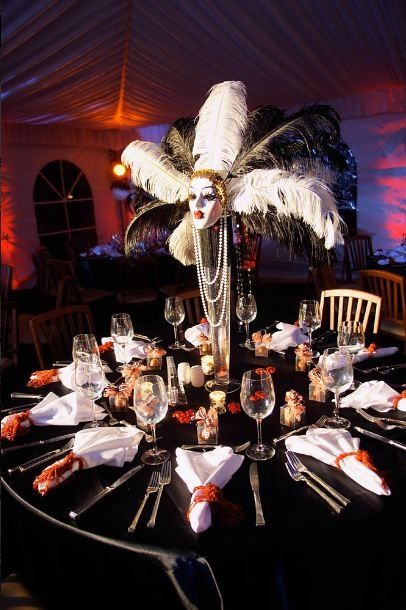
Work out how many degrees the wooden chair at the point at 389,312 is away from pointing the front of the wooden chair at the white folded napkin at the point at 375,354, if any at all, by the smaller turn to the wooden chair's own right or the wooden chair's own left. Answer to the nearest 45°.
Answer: approximately 45° to the wooden chair's own left

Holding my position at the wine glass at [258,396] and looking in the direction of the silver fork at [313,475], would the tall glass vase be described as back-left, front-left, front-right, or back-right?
back-left

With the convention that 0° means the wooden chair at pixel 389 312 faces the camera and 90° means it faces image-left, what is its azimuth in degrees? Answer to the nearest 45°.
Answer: approximately 45°

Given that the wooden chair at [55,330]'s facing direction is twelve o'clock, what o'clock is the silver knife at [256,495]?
The silver knife is roughly at 1 o'clock from the wooden chair.

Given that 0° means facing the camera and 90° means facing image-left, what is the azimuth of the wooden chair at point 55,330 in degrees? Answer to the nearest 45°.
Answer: approximately 315°

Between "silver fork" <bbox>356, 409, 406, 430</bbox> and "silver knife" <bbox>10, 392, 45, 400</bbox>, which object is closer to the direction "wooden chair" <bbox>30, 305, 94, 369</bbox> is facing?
the silver fork

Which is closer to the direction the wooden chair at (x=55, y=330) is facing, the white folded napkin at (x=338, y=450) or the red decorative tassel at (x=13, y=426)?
the white folded napkin

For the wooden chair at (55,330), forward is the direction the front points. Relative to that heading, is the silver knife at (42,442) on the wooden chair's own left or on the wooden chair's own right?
on the wooden chair's own right

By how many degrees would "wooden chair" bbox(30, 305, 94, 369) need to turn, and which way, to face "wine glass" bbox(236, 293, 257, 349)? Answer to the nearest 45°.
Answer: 0° — it already faces it
